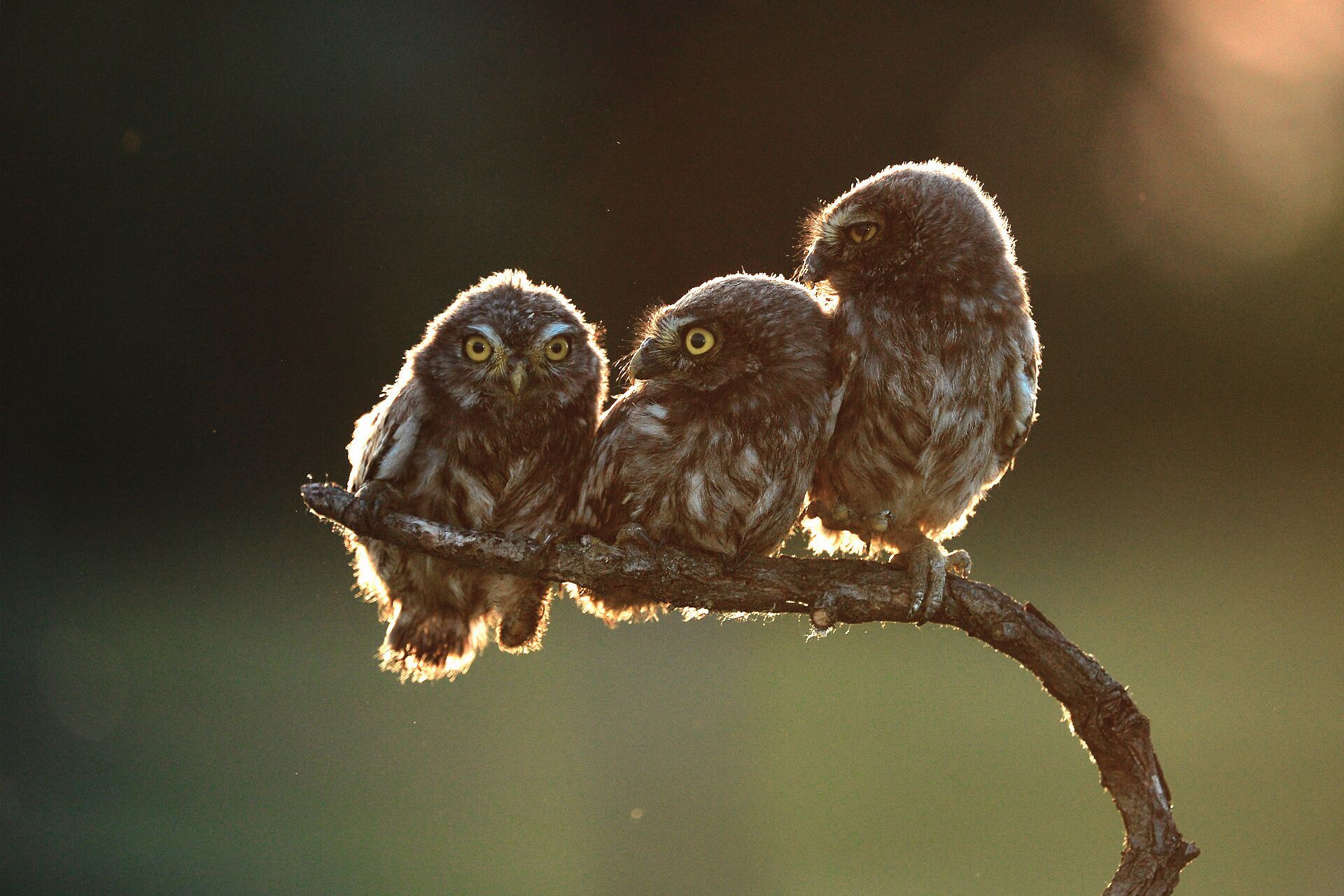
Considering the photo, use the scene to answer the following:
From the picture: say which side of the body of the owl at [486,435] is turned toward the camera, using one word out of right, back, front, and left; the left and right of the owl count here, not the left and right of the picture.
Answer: front

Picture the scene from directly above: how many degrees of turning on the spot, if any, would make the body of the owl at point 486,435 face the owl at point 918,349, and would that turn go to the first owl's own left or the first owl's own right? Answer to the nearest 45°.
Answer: approximately 90° to the first owl's own left
